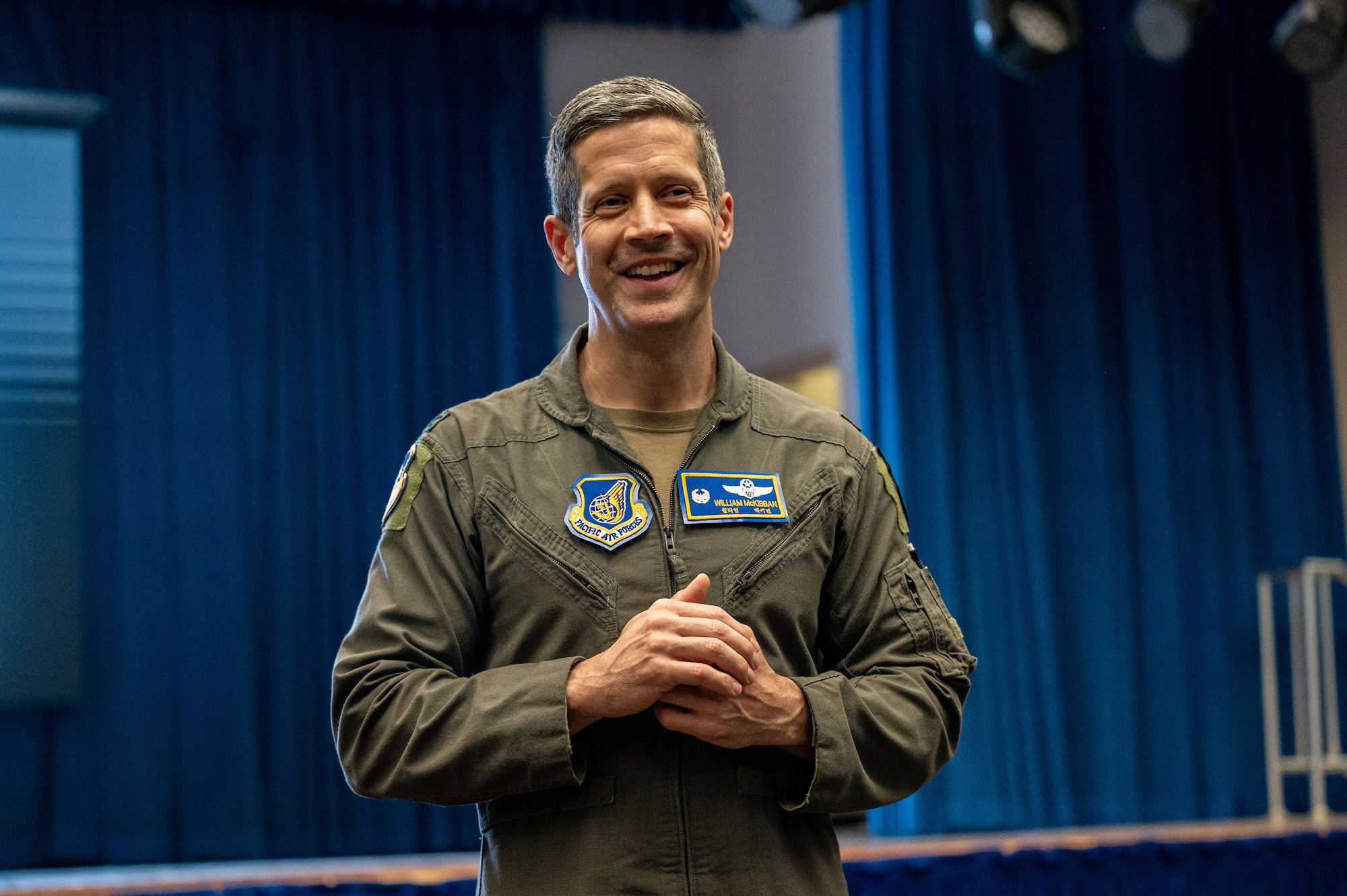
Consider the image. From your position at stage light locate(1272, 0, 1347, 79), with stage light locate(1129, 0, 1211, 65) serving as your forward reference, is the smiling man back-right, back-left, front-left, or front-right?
front-left

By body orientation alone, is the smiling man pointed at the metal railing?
no

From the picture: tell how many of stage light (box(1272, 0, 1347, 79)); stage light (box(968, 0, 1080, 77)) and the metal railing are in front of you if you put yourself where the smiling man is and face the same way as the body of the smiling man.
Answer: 0

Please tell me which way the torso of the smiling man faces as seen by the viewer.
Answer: toward the camera

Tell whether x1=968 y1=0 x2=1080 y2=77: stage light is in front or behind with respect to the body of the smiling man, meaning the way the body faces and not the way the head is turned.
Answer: behind

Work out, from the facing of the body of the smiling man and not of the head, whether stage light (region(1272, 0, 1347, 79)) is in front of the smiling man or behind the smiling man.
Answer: behind
